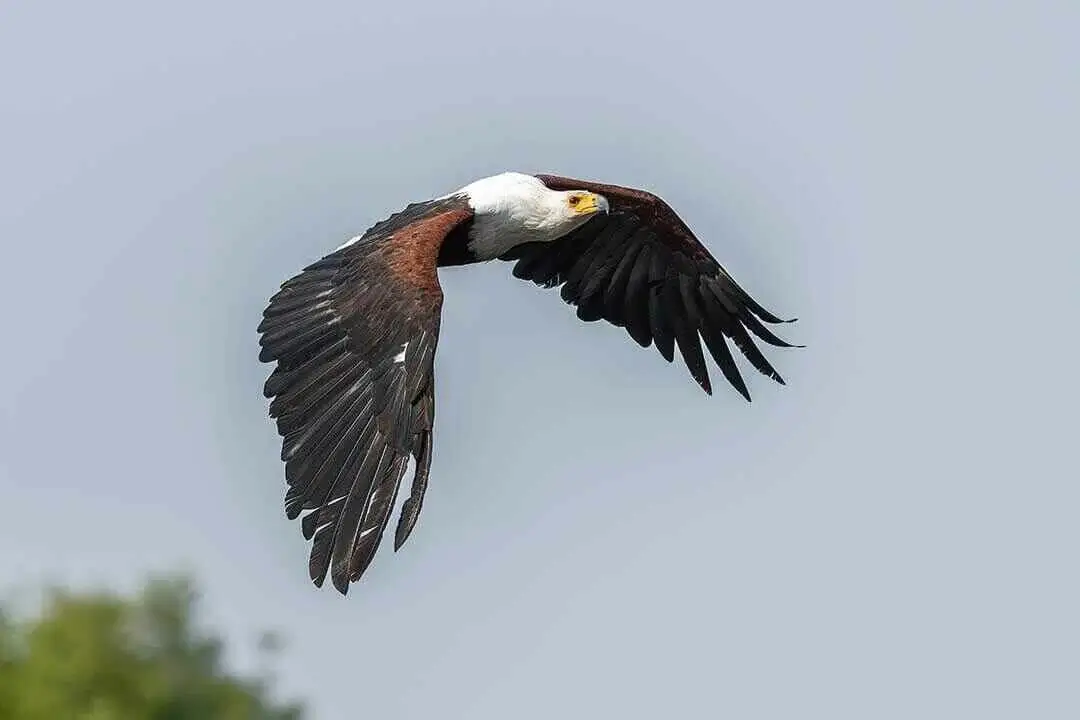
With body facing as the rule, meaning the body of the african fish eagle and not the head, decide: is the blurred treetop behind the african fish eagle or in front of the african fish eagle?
behind

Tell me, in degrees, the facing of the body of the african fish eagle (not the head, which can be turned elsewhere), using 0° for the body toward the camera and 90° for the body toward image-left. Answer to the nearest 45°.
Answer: approximately 315°
